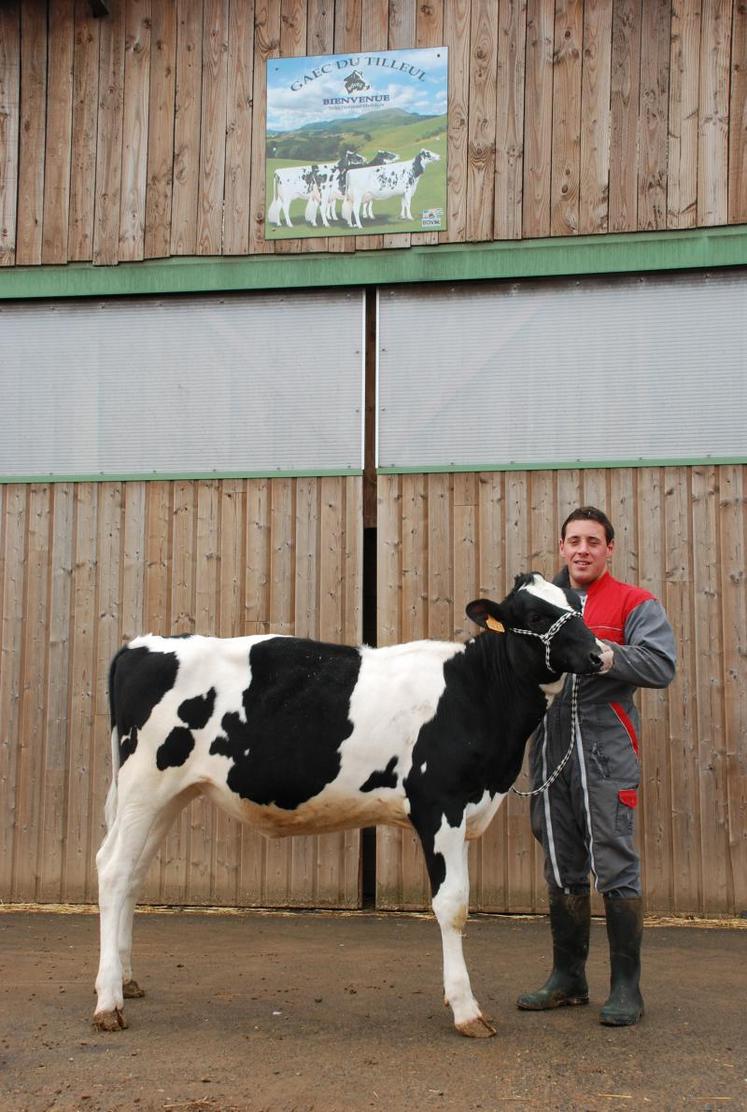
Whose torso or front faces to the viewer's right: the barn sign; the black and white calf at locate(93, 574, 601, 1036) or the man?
the black and white calf

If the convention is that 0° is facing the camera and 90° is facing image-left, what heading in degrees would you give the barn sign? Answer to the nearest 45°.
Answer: approximately 0°

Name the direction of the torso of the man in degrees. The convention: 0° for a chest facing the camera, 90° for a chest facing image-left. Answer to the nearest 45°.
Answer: approximately 45°

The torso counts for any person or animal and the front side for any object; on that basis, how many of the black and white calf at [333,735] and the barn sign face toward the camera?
1

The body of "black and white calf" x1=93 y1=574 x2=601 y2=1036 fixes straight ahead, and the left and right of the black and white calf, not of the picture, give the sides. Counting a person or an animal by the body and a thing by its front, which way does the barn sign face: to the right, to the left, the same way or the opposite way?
to the right

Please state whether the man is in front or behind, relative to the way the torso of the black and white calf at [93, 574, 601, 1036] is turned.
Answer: in front

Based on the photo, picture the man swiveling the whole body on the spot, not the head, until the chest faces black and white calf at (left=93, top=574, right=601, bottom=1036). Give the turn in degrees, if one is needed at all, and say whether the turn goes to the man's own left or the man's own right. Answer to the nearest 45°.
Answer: approximately 45° to the man's own right
